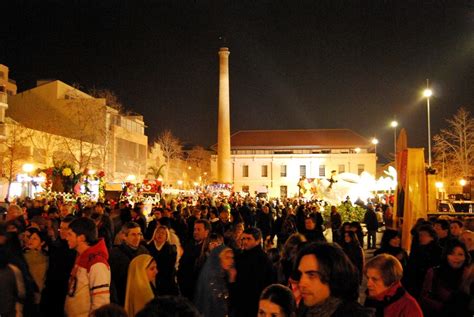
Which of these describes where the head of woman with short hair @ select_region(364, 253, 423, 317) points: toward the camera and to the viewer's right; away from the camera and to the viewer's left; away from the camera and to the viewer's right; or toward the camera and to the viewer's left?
toward the camera and to the viewer's left

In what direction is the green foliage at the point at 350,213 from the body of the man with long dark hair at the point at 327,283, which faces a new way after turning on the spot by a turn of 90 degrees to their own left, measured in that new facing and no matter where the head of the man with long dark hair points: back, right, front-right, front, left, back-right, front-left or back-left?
back-left

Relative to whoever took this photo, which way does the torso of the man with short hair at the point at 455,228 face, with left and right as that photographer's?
facing the viewer and to the left of the viewer

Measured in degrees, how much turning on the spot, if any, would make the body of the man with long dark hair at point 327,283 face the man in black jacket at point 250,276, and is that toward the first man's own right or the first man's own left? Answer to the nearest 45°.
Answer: approximately 135° to the first man's own right

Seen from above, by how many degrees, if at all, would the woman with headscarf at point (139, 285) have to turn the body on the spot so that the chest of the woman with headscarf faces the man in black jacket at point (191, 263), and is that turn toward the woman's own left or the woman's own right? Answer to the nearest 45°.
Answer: approximately 90° to the woman's own left

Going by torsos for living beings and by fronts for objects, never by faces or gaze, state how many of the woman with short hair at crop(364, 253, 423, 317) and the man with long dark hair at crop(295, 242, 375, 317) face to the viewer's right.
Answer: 0

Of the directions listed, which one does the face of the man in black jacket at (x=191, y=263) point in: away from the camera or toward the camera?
toward the camera

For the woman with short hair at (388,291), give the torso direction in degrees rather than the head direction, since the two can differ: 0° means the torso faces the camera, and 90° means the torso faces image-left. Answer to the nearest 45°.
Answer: approximately 45°

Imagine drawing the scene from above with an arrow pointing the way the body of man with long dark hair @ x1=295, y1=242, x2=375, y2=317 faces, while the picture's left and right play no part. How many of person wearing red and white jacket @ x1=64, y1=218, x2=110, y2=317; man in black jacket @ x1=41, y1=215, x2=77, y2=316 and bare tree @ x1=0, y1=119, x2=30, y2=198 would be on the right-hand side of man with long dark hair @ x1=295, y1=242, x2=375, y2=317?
3

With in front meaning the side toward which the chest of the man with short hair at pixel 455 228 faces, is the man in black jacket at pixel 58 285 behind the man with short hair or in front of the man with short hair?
in front
